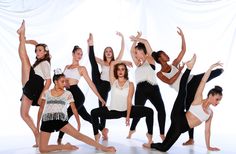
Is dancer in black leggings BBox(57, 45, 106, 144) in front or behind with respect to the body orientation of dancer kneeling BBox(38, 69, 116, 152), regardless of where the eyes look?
behind

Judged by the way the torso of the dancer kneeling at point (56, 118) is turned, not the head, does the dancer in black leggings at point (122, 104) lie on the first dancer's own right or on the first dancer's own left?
on the first dancer's own left

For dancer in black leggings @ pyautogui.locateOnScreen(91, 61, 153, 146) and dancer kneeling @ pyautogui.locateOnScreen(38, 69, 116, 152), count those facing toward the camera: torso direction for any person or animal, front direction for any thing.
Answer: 2

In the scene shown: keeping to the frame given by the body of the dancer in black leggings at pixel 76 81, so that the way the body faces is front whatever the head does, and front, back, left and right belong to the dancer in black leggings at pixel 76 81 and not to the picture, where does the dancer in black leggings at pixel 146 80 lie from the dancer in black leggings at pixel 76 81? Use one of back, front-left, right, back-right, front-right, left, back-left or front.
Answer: front-left

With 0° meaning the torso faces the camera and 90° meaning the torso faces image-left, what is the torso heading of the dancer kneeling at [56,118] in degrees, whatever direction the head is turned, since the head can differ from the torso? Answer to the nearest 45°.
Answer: approximately 0°

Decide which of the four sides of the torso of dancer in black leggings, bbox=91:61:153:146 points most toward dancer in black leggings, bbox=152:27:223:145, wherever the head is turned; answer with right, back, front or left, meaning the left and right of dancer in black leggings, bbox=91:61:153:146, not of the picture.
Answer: left

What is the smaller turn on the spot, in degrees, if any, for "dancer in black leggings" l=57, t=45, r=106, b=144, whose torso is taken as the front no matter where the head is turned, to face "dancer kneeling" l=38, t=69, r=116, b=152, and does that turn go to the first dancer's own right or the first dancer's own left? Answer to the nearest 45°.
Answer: approximately 45° to the first dancer's own right

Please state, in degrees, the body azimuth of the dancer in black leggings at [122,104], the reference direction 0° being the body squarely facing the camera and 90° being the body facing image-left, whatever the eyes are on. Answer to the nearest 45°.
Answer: approximately 0°

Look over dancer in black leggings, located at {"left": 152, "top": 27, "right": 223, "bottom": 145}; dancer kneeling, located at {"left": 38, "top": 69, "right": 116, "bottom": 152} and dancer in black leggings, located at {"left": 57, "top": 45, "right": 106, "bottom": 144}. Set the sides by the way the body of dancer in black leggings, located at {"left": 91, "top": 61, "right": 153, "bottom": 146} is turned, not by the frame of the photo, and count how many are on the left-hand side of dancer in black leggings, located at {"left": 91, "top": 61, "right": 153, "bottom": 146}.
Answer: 1
